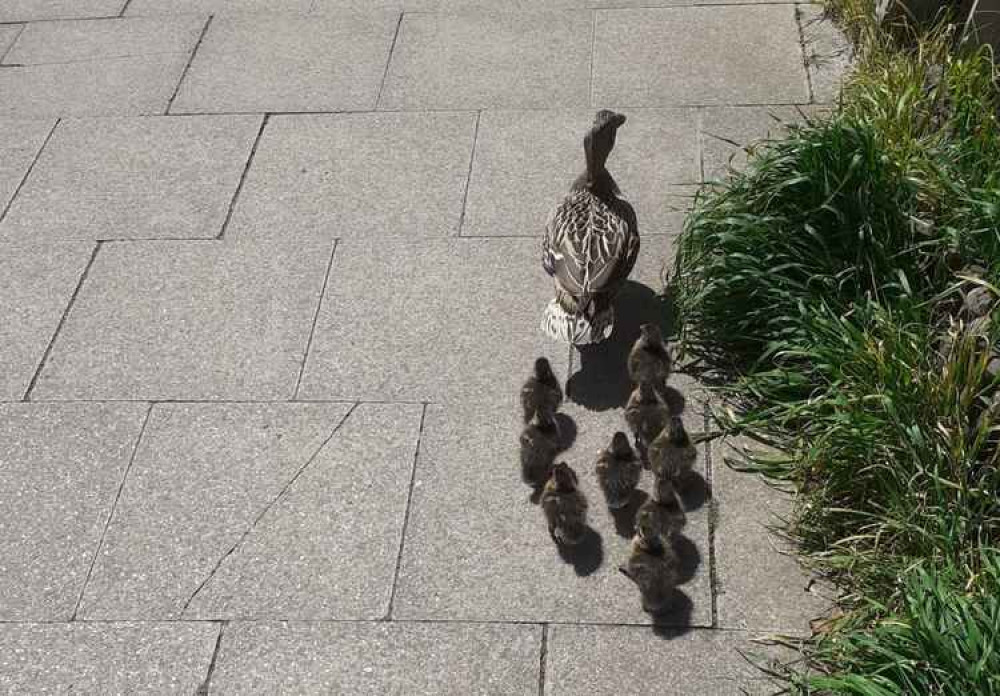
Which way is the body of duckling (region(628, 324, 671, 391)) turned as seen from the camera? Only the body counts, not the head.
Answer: away from the camera

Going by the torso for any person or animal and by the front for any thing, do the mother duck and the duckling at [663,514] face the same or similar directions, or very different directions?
same or similar directions

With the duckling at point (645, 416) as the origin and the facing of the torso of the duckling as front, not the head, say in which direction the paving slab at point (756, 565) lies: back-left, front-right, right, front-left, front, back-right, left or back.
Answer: back-right

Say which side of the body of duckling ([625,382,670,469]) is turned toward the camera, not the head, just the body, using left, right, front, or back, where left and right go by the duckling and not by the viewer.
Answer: back

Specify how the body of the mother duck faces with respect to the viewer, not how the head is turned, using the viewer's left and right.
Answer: facing away from the viewer

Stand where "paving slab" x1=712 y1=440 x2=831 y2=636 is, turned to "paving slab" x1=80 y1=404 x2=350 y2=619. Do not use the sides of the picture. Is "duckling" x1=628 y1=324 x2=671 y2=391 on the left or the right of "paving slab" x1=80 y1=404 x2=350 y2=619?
right

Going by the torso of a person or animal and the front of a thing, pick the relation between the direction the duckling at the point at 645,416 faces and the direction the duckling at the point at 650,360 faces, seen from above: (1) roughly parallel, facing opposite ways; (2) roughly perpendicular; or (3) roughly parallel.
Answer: roughly parallel

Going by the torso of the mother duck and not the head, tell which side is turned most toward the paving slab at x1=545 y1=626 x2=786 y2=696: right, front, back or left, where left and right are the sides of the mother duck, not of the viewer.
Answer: back

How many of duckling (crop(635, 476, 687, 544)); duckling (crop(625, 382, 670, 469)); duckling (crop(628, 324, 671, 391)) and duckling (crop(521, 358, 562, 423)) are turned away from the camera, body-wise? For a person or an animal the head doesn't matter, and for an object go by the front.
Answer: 4

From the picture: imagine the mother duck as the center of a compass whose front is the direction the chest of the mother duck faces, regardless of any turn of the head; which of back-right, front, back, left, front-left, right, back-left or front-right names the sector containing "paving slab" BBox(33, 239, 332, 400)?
left

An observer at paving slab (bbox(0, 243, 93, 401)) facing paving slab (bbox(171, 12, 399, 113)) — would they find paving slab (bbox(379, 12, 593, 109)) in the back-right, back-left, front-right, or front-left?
front-right

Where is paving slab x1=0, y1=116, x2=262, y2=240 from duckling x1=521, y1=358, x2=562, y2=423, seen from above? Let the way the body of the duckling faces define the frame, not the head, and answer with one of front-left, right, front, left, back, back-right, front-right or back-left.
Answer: front-left

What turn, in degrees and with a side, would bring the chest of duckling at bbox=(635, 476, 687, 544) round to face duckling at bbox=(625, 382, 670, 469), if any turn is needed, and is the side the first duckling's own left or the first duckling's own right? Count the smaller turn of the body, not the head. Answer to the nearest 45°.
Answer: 0° — it already faces it

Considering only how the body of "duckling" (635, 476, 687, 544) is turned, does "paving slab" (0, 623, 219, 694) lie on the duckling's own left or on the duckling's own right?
on the duckling's own left

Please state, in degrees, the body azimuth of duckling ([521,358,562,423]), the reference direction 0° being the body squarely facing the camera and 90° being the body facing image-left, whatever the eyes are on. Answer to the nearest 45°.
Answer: approximately 180°

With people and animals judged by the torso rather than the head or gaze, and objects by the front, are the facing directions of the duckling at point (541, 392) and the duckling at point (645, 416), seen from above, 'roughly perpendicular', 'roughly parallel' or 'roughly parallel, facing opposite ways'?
roughly parallel

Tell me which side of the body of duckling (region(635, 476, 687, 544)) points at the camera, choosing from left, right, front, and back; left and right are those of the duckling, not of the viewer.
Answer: back
